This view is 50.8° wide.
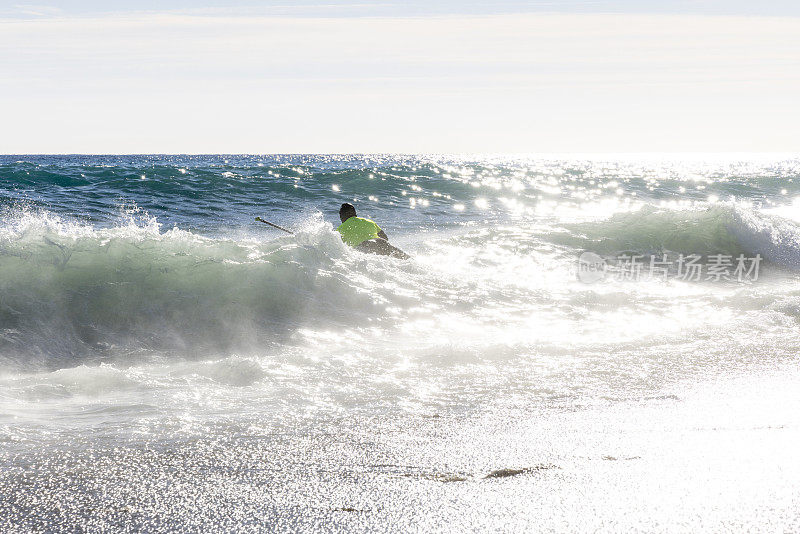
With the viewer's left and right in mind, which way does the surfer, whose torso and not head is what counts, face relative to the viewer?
facing away from the viewer and to the left of the viewer

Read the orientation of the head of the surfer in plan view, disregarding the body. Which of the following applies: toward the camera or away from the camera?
away from the camera

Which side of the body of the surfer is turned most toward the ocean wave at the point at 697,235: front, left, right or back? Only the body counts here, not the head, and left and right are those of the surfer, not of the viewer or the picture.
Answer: right
